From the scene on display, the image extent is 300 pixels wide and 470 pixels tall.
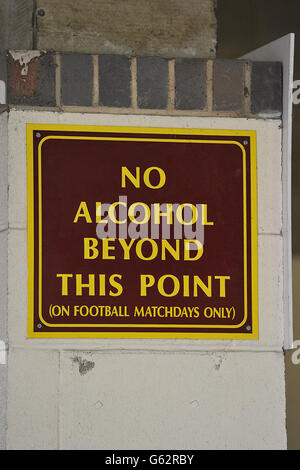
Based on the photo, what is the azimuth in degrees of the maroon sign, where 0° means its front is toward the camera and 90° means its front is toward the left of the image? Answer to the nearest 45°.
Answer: approximately 0°
